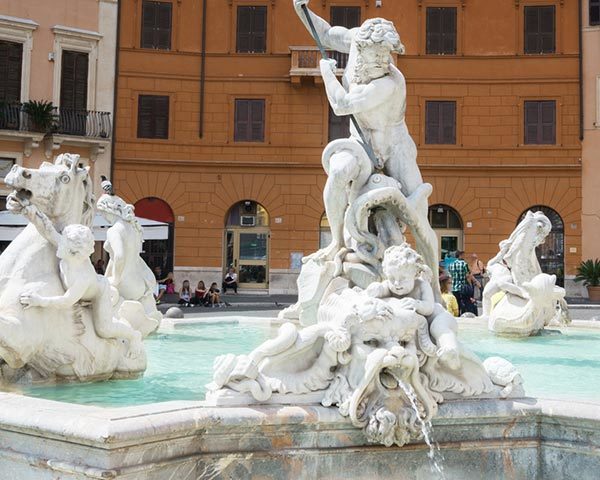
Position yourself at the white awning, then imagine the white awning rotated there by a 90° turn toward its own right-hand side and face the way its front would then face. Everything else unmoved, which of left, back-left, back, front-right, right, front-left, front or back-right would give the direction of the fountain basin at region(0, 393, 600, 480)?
left

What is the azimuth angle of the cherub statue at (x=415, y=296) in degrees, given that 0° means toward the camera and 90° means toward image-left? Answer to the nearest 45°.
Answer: approximately 45°

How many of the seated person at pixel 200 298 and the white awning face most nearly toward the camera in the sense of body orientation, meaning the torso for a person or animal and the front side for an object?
2

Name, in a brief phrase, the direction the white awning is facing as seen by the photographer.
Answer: facing the viewer

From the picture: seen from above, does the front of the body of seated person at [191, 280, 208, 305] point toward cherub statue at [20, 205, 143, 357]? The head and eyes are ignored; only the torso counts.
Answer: yes
